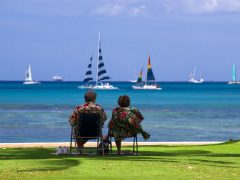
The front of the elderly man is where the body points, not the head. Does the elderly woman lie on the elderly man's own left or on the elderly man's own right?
on the elderly man's own right

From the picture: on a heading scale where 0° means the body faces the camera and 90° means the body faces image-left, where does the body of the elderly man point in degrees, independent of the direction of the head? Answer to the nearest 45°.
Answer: approximately 180°
